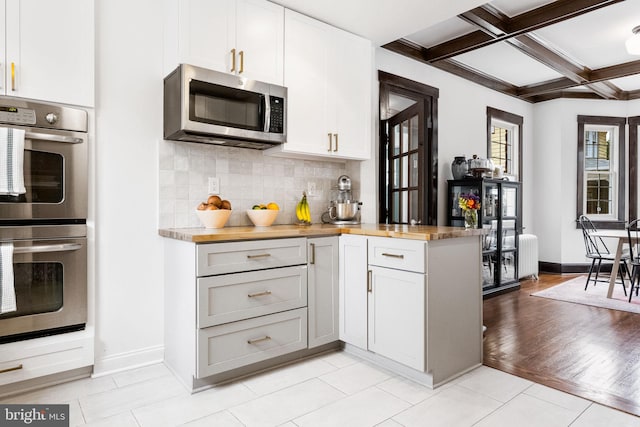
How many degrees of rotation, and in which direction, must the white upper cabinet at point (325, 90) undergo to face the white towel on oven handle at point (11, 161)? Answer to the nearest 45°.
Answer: approximately 90° to its right

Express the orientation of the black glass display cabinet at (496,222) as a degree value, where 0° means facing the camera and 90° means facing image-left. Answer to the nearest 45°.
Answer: approximately 315°

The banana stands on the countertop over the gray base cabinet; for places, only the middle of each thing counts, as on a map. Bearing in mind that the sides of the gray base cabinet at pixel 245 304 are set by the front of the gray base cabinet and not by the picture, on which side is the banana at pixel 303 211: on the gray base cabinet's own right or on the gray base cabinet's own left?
on the gray base cabinet's own left

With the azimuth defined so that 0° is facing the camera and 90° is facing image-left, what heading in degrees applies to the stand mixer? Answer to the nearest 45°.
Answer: approximately 0°

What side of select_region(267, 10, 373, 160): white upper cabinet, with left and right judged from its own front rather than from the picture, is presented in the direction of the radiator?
left

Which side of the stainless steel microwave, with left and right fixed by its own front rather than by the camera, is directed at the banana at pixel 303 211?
left

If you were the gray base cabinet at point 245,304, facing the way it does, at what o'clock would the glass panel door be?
The glass panel door is roughly at 9 o'clock from the gray base cabinet.
